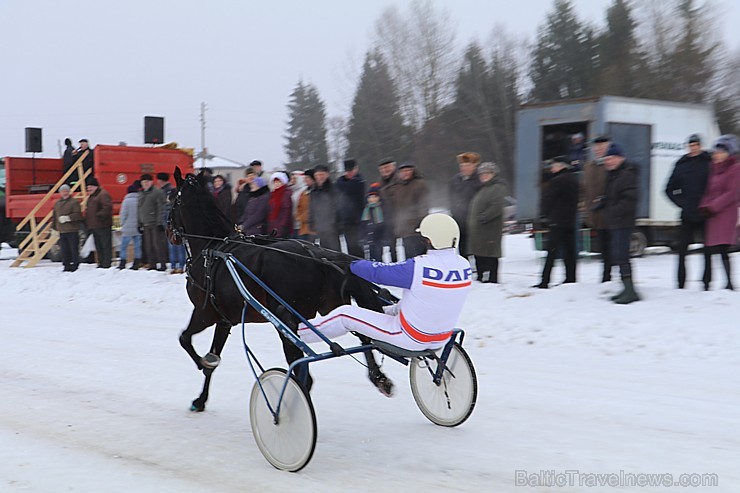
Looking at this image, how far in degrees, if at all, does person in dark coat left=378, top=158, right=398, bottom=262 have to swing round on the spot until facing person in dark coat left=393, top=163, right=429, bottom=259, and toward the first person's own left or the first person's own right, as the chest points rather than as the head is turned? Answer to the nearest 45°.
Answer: approximately 90° to the first person's own left

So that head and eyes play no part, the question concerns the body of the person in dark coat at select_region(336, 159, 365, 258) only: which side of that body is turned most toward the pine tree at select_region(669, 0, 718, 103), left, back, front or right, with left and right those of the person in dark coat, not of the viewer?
back

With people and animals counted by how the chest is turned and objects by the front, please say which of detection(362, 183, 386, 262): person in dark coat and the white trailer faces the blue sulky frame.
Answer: the person in dark coat

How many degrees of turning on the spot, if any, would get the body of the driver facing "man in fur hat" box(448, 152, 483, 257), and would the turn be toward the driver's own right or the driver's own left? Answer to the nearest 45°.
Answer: approximately 45° to the driver's own right

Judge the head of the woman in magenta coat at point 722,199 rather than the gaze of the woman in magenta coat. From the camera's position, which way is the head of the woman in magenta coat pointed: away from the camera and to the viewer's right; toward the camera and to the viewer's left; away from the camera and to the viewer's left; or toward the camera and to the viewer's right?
toward the camera and to the viewer's left

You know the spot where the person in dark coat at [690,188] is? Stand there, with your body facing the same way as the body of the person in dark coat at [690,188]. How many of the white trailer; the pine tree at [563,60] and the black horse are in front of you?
1

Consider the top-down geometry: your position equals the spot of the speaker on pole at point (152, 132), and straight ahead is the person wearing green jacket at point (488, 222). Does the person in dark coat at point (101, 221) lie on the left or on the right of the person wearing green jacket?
right

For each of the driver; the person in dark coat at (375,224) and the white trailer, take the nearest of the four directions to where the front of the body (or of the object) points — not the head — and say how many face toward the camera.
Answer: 1

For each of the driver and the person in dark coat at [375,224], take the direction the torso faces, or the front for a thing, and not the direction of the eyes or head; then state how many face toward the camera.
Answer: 1

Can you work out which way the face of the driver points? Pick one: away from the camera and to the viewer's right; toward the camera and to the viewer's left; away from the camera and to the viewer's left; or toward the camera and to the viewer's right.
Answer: away from the camera and to the viewer's left

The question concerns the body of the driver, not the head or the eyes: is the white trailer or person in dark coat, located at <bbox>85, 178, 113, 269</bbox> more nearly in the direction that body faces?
the person in dark coat

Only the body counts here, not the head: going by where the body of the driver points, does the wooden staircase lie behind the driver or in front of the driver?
in front

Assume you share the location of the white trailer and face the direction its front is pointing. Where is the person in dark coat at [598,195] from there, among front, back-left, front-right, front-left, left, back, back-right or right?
back-right

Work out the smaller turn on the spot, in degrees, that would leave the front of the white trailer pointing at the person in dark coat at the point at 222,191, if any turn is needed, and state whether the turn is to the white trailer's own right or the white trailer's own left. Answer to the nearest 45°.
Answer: approximately 180°

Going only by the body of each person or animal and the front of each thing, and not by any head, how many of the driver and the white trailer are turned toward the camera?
0

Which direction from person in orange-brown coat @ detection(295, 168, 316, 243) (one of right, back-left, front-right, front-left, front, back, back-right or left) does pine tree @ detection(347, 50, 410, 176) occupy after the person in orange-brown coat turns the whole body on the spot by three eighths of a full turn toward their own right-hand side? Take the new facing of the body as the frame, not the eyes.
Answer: front
